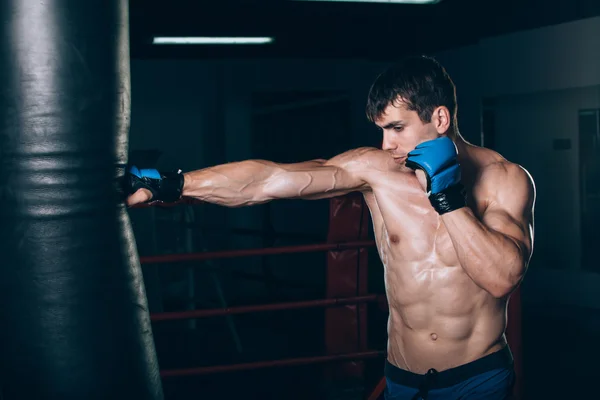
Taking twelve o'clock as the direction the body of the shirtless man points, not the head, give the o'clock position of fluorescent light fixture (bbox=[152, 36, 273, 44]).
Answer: The fluorescent light fixture is roughly at 4 o'clock from the shirtless man.

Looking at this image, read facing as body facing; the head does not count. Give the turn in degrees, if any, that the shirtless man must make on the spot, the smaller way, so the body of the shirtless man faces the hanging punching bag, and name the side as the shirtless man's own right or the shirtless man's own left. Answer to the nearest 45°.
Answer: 0° — they already face it

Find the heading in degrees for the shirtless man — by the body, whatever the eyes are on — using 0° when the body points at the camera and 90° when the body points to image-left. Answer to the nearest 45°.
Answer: approximately 45°

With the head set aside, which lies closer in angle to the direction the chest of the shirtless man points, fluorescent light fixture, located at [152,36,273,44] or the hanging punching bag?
the hanging punching bag
